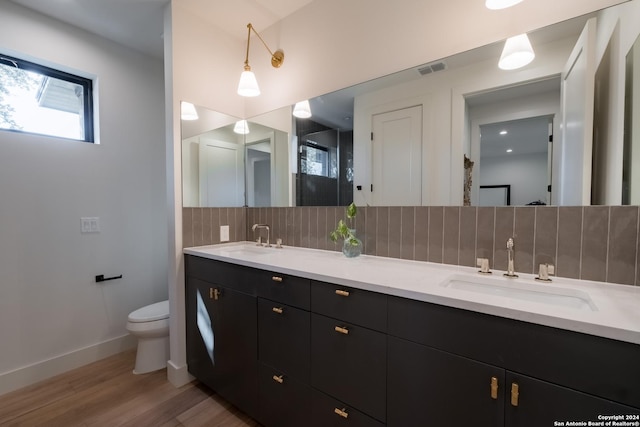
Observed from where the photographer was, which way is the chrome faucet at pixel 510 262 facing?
facing the viewer

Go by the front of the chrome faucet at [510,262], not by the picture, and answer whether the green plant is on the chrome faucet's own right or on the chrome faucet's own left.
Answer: on the chrome faucet's own right

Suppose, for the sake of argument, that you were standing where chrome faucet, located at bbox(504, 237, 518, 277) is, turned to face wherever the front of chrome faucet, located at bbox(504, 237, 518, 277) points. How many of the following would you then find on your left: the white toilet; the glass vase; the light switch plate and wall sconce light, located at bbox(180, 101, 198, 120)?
0

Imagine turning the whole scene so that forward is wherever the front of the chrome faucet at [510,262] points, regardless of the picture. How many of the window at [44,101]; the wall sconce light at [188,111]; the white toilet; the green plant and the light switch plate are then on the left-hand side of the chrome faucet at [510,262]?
0

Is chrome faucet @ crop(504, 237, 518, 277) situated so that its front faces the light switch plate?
no

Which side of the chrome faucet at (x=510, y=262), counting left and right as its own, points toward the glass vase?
right

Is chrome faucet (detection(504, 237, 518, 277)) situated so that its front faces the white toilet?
no

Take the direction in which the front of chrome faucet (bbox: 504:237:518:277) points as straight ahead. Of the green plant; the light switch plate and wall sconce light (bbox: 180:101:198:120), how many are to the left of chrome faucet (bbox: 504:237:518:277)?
0

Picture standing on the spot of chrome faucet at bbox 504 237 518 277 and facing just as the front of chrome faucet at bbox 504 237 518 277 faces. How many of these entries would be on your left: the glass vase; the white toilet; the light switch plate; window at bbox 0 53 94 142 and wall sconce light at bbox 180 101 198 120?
0

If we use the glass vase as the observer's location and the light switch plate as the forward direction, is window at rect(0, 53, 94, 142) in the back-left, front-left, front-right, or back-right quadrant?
front-left

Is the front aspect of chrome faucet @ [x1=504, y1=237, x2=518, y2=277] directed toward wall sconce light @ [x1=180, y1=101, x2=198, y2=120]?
no
